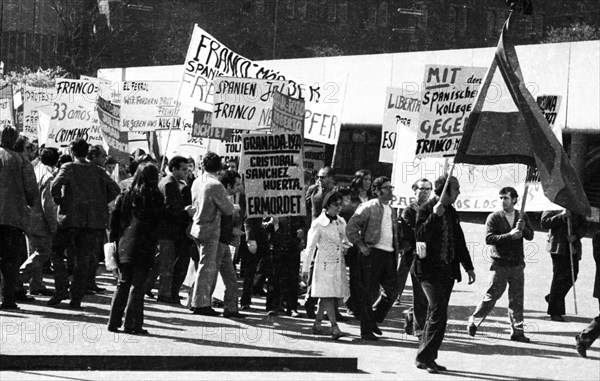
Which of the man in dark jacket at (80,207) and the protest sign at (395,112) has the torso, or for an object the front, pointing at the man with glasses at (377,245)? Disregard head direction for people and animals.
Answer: the protest sign

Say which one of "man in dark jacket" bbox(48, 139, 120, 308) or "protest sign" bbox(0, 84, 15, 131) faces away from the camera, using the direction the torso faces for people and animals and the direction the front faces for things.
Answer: the man in dark jacket

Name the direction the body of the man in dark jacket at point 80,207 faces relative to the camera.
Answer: away from the camera

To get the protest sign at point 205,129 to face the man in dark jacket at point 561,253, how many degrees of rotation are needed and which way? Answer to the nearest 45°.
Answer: approximately 45° to its left

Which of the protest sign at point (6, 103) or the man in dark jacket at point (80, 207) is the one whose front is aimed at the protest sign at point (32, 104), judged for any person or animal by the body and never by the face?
the man in dark jacket

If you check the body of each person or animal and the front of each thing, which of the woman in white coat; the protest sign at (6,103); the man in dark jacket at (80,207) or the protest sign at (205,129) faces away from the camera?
the man in dark jacket

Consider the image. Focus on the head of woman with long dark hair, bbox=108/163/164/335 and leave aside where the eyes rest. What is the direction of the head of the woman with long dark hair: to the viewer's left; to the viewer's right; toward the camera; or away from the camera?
away from the camera

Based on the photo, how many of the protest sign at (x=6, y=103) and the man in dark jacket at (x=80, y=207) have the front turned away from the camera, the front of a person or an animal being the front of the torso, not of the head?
1

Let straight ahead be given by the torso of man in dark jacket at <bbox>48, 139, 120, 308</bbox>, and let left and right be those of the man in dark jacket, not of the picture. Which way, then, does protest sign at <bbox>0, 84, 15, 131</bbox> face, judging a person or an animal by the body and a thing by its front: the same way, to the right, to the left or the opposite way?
the opposite way

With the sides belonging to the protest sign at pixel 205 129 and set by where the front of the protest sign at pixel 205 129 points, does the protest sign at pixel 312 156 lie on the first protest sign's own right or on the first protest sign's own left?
on the first protest sign's own left

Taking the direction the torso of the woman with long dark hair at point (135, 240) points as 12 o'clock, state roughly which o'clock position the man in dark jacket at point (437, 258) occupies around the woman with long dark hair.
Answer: The man in dark jacket is roughly at 2 o'clock from the woman with long dark hair.

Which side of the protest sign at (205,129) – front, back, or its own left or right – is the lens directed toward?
front

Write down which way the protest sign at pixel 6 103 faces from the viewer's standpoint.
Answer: facing the viewer

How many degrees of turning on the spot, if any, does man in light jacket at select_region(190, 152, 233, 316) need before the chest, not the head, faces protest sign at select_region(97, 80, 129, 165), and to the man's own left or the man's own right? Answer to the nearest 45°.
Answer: approximately 45° to the man's own left

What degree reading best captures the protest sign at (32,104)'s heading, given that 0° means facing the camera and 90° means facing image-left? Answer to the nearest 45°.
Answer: approximately 0°

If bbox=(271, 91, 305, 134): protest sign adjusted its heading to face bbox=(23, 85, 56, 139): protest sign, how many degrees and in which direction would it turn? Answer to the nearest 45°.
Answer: approximately 135° to its right
